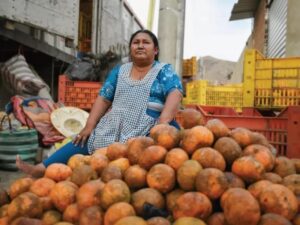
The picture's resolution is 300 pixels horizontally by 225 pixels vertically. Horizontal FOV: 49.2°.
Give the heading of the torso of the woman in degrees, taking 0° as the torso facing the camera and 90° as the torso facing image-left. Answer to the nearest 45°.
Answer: approximately 45°

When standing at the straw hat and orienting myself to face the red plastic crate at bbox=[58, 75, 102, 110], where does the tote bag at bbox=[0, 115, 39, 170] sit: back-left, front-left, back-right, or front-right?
back-left

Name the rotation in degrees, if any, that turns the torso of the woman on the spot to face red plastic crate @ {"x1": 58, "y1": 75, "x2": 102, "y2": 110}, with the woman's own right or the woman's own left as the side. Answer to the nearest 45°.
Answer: approximately 135° to the woman's own right

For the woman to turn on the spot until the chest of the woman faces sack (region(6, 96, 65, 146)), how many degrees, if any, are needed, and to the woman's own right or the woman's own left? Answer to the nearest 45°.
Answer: approximately 135° to the woman's own right

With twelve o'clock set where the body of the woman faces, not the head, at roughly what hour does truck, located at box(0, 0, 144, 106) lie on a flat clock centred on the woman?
The truck is roughly at 4 o'clock from the woman.

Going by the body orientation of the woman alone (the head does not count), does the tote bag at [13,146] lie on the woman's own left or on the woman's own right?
on the woman's own right
